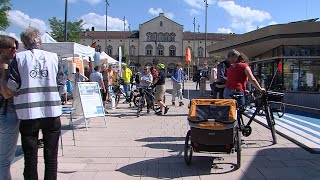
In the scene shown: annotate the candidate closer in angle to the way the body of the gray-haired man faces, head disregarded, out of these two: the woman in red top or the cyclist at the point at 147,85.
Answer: the cyclist

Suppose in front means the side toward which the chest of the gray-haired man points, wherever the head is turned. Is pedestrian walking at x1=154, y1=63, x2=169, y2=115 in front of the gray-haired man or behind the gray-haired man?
in front

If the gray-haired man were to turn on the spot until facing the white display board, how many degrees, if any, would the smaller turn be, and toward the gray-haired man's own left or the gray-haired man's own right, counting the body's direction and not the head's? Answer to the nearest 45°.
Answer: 0° — they already face it

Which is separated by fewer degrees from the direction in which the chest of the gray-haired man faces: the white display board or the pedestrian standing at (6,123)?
the white display board

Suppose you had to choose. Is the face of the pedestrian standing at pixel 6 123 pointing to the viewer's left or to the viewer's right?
to the viewer's right

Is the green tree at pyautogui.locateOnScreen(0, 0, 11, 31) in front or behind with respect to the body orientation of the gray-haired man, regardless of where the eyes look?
in front

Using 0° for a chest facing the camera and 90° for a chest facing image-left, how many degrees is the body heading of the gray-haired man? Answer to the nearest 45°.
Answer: approximately 180°

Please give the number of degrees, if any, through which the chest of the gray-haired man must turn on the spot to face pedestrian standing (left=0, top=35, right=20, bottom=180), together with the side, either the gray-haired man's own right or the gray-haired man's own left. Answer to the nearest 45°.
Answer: approximately 45° to the gray-haired man's own left

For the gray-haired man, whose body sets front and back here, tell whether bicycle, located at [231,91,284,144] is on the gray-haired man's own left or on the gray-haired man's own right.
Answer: on the gray-haired man's own right

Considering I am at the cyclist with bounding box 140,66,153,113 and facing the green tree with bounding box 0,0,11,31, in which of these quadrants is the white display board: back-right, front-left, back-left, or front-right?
back-left
